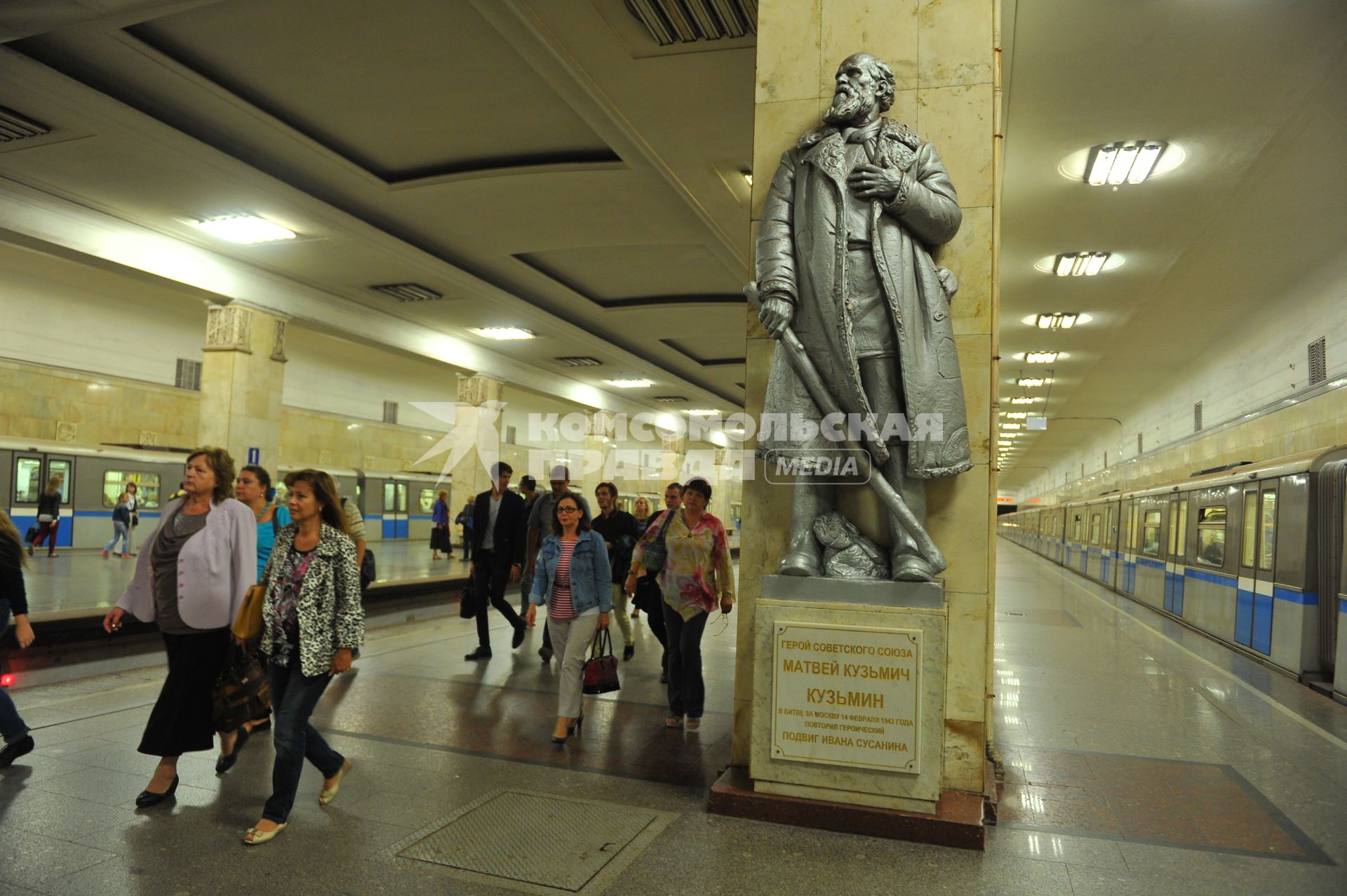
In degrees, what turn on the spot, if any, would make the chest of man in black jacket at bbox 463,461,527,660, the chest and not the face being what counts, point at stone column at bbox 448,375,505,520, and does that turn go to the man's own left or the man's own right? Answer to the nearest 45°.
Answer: approximately 135° to the man's own right

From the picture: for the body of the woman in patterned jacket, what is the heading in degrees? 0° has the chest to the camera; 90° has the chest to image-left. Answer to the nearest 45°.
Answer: approximately 45°

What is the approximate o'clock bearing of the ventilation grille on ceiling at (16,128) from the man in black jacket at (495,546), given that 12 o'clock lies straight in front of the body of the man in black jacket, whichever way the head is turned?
The ventilation grille on ceiling is roughly at 2 o'clock from the man in black jacket.

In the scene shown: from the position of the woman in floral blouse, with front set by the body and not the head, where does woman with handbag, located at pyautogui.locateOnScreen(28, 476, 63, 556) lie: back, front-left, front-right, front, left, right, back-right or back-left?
back-right

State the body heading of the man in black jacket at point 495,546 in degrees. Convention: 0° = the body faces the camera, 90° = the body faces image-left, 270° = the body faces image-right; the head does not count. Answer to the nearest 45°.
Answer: approximately 45°

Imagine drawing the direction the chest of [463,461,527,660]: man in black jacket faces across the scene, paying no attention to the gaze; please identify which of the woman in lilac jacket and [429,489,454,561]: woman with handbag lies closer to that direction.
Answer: the woman in lilac jacket
